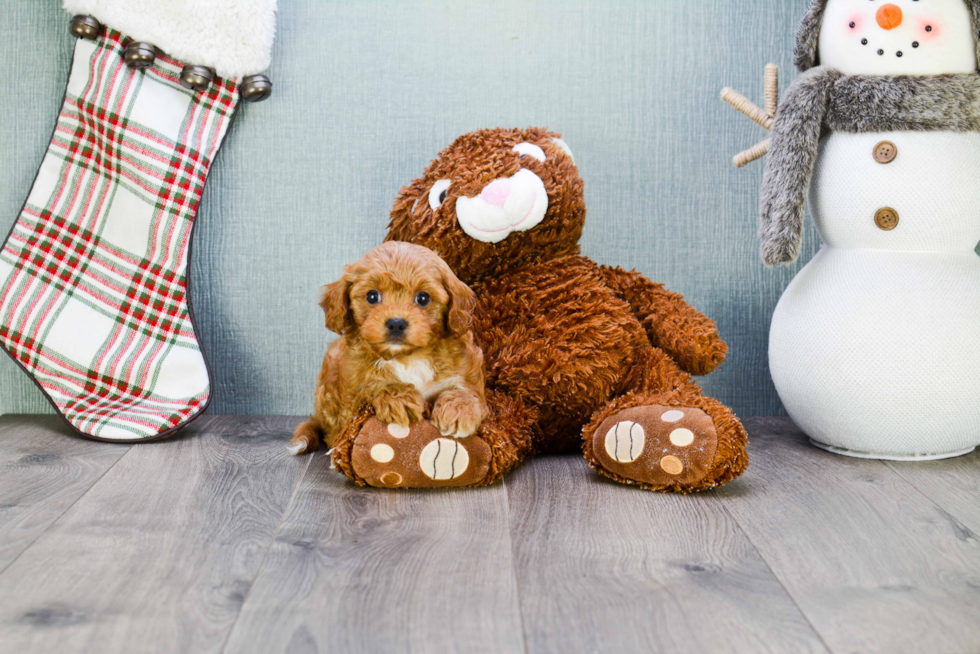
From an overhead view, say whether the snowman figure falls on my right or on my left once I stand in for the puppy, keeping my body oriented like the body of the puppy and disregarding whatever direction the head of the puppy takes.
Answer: on my left

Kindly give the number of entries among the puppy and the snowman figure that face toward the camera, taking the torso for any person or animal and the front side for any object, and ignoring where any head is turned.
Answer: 2

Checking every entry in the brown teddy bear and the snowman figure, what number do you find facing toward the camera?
2

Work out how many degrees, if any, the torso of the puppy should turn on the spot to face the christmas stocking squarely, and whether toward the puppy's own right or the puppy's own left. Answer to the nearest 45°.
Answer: approximately 135° to the puppy's own right

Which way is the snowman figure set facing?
toward the camera

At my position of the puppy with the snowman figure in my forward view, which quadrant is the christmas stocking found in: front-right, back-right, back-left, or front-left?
back-left

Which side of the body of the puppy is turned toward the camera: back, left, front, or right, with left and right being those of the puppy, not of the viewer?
front

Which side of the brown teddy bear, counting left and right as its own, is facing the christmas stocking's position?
right

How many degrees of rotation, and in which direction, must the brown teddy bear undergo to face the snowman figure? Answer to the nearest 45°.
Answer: approximately 90° to its left

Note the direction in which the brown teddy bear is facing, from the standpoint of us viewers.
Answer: facing the viewer
